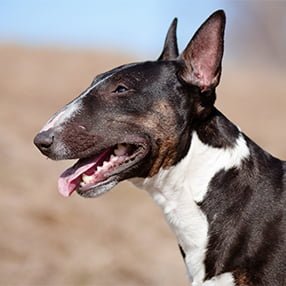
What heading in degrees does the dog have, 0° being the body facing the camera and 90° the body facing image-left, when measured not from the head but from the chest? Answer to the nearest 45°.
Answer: approximately 90°
